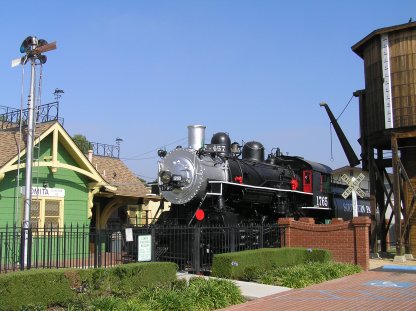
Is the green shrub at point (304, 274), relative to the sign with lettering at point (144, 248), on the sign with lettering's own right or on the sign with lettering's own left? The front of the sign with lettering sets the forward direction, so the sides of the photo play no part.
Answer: on the sign with lettering's own left

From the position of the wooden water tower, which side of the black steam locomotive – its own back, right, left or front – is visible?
back

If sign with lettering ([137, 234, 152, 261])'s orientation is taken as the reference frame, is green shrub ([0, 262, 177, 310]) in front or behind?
in front

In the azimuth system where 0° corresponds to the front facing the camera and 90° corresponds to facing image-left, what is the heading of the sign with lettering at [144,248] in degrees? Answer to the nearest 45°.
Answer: approximately 0°

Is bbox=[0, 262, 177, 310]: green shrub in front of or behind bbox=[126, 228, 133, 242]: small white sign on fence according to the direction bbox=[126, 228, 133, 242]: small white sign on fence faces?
in front

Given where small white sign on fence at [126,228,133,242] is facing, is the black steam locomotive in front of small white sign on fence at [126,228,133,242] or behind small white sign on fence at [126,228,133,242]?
behind

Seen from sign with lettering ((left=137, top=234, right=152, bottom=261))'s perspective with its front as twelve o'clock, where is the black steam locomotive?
The black steam locomotive is roughly at 7 o'clock from the sign with lettering.
